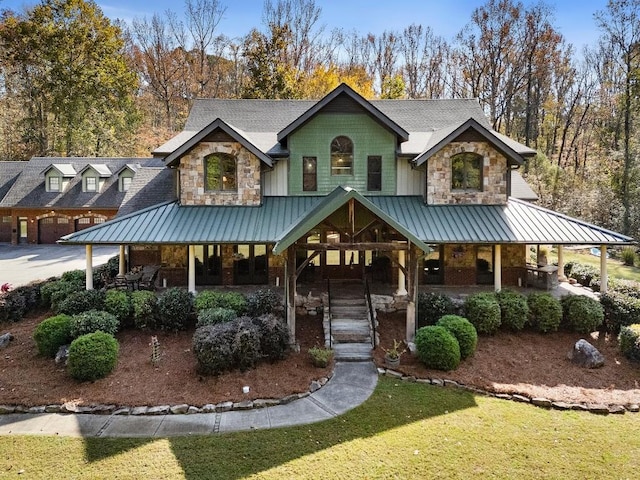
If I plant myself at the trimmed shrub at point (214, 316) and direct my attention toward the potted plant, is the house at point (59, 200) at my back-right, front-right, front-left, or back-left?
back-left

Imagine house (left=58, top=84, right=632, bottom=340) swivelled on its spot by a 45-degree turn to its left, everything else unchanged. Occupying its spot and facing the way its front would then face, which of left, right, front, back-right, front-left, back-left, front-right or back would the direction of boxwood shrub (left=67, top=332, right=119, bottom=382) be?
right

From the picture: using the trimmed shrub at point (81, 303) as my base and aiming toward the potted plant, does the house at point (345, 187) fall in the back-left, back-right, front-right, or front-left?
front-left

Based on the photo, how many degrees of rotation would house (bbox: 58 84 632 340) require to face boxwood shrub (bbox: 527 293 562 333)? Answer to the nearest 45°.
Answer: approximately 45° to its left

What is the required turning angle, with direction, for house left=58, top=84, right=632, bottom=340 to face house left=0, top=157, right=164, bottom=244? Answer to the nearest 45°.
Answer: approximately 135° to its right

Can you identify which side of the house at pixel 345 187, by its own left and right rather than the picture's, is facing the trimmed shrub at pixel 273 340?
front

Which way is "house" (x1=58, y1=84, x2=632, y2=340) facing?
toward the camera

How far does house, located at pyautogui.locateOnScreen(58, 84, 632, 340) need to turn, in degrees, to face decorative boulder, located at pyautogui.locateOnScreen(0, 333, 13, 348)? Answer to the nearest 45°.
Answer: approximately 45° to its right

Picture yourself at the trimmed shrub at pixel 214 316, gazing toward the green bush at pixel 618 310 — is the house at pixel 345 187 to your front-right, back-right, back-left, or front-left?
front-left
